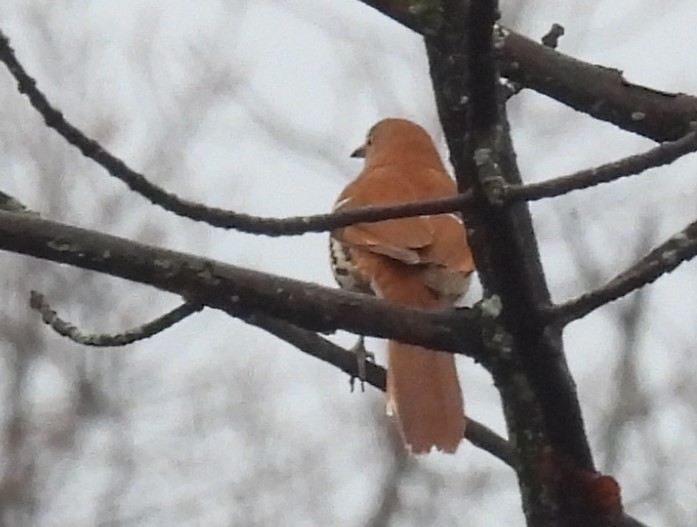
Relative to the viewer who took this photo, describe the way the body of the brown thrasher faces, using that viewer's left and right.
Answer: facing away from the viewer and to the left of the viewer

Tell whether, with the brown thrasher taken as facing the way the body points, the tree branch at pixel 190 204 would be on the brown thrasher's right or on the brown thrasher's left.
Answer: on the brown thrasher's left

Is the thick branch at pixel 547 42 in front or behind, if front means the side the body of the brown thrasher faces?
behind
